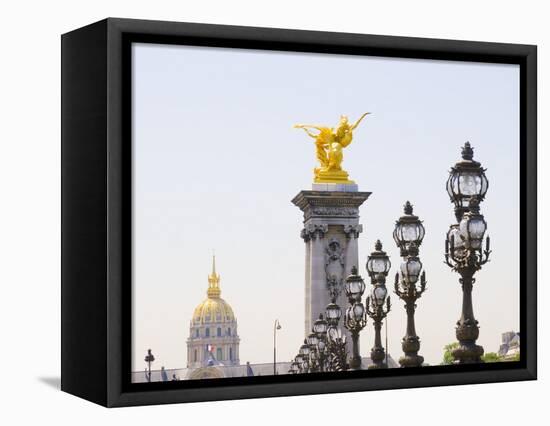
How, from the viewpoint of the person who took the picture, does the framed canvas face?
facing the viewer and to the right of the viewer
